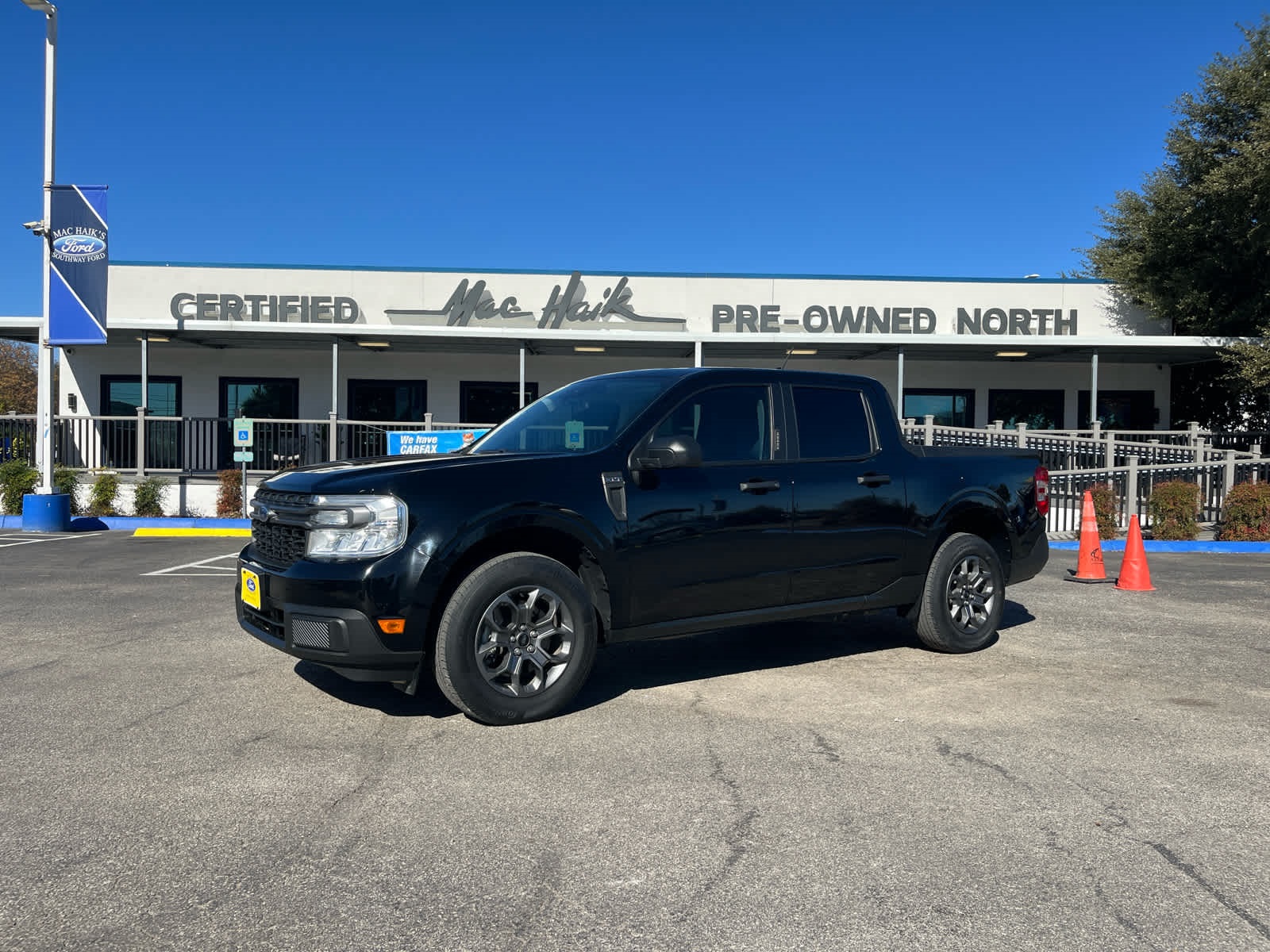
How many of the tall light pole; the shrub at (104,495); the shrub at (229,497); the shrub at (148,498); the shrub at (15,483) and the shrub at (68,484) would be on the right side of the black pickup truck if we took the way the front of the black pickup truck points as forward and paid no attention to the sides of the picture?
6

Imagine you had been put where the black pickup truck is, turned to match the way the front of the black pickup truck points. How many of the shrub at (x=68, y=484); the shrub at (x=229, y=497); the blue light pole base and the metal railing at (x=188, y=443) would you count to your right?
4

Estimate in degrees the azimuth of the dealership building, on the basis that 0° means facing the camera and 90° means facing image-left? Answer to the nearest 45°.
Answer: approximately 0°

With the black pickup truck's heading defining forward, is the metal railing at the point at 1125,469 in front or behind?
behind

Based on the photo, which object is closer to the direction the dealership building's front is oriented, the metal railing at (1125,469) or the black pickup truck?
the black pickup truck

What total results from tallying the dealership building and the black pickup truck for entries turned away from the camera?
0

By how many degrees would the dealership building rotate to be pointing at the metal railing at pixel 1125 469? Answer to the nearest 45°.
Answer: approximately 45° to its left

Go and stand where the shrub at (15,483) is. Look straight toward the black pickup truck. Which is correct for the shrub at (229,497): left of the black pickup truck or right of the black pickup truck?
left

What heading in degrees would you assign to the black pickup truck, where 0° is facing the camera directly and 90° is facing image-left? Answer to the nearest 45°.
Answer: approximately 45°

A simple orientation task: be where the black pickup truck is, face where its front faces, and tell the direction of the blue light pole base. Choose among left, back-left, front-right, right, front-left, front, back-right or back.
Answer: right

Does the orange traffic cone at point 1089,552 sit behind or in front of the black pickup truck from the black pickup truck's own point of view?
behind

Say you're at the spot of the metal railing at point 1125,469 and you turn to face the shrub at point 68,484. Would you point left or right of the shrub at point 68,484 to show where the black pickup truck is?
left

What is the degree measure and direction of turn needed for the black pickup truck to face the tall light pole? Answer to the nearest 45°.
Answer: approximately 90° to its right

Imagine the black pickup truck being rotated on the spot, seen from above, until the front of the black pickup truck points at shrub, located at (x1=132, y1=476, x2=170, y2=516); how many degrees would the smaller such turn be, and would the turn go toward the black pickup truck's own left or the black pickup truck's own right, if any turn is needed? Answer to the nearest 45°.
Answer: approximately 90° to the black pickup truck's own right

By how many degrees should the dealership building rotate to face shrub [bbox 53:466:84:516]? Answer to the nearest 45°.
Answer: approximately 45° to its right
